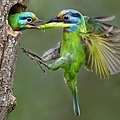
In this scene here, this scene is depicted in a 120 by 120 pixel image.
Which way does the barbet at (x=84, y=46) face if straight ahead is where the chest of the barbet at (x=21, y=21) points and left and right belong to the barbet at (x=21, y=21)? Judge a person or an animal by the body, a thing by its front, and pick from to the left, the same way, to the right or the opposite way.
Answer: the opposite way

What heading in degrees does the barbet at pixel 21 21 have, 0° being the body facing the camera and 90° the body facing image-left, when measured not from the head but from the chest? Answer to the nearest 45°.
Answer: approximately 270°

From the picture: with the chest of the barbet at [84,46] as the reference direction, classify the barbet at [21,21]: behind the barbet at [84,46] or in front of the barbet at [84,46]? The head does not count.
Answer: in front

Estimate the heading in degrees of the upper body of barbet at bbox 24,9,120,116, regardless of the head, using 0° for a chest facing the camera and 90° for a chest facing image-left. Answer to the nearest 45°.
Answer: approximately 90°

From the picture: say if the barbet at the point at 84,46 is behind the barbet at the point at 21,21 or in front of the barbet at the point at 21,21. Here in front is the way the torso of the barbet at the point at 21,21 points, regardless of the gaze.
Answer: in front

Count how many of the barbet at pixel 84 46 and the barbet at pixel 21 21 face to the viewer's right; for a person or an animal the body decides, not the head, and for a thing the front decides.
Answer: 1
